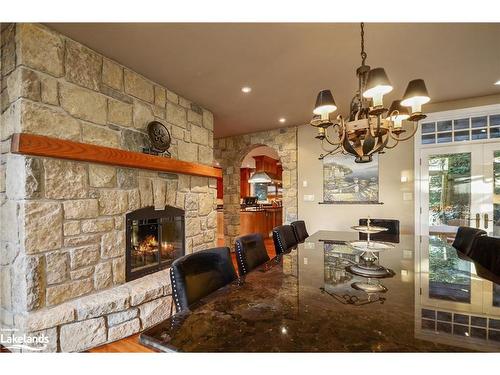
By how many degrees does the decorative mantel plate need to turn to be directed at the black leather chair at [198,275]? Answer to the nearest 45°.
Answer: approximately 45° to its right

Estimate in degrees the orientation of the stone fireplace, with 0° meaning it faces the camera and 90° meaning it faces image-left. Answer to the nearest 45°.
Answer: approximately 315°

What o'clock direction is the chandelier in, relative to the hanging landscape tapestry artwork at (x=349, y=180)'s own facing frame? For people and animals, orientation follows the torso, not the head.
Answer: The chandelier is roughly at 12 o'clock from the hanging landscape tapestry artwork.

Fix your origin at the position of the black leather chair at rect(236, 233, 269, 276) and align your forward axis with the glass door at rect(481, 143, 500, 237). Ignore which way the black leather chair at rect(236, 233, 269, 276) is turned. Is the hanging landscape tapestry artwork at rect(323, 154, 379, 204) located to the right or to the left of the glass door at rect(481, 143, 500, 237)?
left

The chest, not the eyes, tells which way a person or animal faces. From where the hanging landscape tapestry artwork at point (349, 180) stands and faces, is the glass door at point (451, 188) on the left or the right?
on its left

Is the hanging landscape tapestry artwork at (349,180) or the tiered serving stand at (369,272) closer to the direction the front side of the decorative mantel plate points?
the tiered serving stand

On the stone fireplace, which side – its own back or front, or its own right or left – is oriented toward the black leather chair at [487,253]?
front

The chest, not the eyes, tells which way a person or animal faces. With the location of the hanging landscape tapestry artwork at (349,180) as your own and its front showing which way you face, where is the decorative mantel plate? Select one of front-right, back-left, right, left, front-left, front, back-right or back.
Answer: front-right

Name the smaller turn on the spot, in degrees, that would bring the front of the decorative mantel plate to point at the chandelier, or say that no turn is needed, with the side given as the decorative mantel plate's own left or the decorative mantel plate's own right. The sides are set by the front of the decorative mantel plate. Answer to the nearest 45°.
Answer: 0° — it already faces it

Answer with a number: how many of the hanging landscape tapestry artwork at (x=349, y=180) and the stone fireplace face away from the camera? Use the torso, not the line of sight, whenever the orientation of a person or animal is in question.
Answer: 0

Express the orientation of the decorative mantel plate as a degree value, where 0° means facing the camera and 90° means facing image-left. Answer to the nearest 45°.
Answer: approximately 315°

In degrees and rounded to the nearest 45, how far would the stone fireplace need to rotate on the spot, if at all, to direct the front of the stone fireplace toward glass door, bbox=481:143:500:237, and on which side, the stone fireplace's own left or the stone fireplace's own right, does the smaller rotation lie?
approximately 45° to the stone fireplace's own left

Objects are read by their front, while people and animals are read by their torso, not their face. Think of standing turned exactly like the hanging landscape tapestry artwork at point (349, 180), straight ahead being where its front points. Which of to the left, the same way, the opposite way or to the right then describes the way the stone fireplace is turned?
to the left

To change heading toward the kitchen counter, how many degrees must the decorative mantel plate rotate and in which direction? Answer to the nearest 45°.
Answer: approximately 90° to its left

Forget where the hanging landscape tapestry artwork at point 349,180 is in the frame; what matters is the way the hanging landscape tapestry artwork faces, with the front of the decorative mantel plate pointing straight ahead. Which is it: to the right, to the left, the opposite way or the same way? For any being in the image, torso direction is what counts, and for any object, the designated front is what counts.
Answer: to the right
